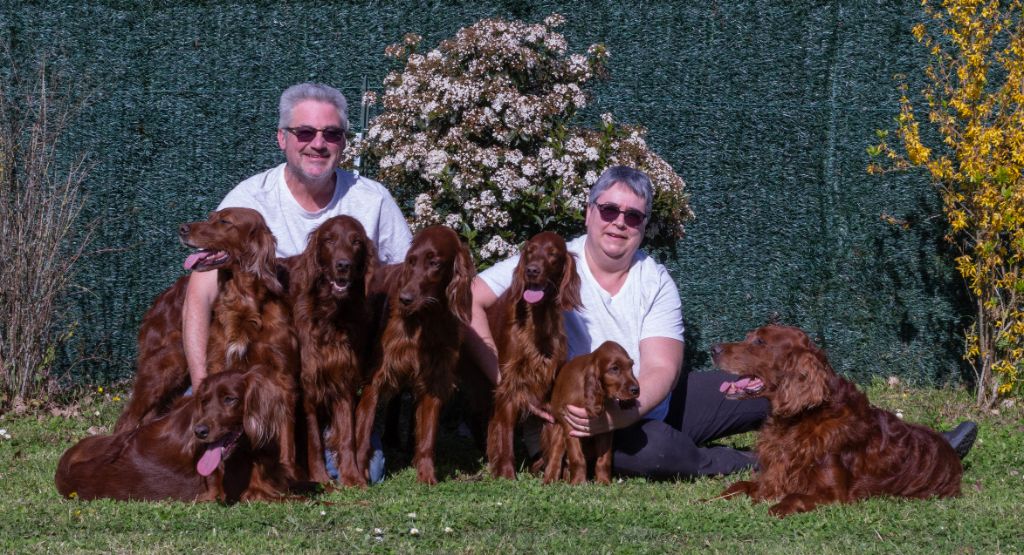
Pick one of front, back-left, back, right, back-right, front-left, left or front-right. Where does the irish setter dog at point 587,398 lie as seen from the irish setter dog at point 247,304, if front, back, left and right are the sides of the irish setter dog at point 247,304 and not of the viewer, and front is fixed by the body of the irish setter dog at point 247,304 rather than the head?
front-left

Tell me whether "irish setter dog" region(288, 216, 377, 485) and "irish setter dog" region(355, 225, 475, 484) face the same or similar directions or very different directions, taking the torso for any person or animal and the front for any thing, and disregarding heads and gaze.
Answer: same or similar directions

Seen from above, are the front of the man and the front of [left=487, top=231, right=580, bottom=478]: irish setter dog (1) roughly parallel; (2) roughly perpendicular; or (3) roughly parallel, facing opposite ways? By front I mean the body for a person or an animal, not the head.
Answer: roughly parallel

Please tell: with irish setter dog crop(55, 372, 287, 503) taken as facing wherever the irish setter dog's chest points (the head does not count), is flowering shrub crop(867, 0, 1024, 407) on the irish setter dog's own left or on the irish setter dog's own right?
on the irish setter dog's own left

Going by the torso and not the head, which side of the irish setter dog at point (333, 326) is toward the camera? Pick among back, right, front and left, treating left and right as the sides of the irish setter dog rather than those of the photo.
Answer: front

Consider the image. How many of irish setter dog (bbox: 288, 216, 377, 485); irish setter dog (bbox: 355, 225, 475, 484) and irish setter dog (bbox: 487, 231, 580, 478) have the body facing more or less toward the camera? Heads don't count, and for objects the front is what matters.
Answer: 3

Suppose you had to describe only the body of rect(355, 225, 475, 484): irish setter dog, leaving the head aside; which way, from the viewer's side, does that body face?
toward the camera

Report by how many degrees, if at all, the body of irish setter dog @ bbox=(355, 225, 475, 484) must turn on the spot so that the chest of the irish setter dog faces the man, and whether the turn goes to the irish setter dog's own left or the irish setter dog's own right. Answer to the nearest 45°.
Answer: approximately 135° to the irish setter dog's own right

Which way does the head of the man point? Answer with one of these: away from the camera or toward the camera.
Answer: toward the camera

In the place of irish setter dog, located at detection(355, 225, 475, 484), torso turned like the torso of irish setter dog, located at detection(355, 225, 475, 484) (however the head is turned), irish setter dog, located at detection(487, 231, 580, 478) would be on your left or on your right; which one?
on your left

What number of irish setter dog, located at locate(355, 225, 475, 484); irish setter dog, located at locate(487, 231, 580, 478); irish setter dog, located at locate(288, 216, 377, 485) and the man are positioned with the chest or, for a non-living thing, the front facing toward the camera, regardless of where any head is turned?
4
